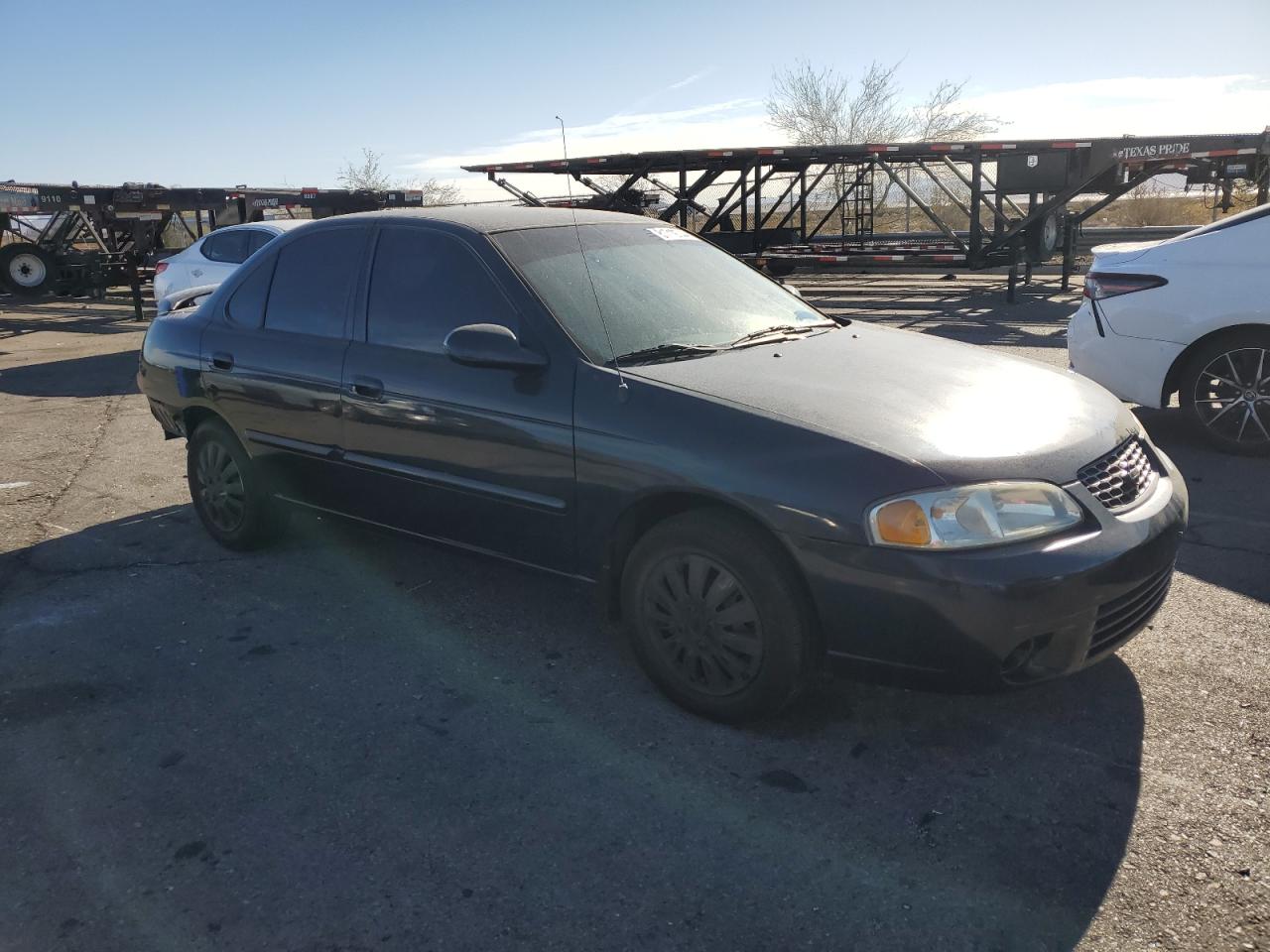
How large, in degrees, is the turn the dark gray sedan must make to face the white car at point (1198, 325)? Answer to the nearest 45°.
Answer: approximately 90° to its left

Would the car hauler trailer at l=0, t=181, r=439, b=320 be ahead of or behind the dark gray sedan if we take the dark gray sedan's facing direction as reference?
behind

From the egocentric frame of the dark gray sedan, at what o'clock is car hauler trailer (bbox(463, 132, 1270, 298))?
The car hauler trailer is roughly at 8 o'clock from the dark gray sedan.

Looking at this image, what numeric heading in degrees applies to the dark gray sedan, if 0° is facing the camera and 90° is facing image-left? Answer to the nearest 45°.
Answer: approximately 315°

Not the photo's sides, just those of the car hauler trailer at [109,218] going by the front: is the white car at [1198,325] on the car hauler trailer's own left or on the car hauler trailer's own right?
on the car hauler trailer's own right

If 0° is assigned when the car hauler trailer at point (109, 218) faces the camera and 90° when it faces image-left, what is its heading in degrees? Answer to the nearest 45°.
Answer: approximately 270°

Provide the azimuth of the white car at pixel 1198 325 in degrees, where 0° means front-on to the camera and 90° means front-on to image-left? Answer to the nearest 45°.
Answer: approximately 270°

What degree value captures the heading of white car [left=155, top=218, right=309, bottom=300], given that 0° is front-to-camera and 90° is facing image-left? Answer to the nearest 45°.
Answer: approximately 270°
